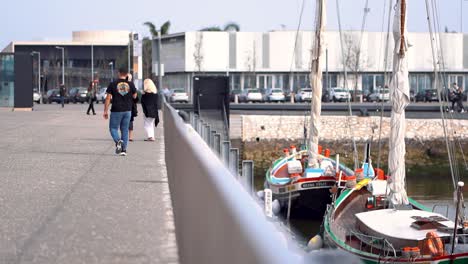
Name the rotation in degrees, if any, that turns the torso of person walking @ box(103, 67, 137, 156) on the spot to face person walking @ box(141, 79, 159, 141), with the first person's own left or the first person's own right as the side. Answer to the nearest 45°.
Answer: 0° — they already face them

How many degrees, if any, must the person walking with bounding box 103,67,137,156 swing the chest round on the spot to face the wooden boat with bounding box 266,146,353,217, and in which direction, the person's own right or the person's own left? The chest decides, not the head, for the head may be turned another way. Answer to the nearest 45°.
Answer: approximately 45° to the person's own right

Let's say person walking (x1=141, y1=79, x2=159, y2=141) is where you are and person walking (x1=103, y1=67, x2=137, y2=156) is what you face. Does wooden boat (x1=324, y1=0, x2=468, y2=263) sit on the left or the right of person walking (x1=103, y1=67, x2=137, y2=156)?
left

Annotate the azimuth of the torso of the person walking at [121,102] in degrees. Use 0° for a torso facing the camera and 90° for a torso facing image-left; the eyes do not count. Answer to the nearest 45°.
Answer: approximately 180°

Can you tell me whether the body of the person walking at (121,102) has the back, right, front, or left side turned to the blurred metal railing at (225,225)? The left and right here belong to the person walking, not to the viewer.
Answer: back

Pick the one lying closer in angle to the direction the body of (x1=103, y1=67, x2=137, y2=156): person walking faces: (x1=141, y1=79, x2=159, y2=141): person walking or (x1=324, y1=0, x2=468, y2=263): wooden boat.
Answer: the person walking

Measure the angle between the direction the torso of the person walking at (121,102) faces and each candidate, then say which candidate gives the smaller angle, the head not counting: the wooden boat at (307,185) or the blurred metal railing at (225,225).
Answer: the wooden boat

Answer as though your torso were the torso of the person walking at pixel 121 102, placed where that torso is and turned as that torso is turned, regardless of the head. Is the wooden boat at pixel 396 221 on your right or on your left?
on your right
